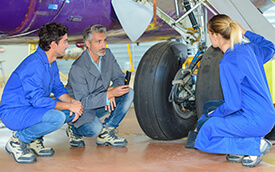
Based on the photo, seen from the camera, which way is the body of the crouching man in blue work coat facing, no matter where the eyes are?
to the viewer's right

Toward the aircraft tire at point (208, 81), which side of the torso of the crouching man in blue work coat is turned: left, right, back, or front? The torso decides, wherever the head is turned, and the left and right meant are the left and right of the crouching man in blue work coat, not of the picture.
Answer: front

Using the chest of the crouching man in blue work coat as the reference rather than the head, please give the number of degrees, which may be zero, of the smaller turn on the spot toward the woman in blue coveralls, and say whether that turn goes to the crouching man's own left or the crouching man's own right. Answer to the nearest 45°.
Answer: approximately 45° to the crouching man's own right

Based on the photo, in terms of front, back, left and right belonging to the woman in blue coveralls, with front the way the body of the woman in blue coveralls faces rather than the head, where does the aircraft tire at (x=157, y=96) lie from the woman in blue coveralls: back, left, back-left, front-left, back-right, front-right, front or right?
front

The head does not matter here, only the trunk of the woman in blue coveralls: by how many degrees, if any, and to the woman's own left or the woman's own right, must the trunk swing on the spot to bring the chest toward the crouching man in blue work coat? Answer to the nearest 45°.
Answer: approximately 45° to the woman's own left

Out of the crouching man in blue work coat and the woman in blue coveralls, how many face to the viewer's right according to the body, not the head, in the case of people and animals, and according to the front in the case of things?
1

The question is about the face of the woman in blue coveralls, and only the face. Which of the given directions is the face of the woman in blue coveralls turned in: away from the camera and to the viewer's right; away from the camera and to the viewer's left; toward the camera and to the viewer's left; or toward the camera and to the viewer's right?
away from the camera and to the viewer's left

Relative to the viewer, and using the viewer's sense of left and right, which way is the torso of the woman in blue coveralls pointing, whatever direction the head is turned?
facing away from the viewer and to the left of the viewer

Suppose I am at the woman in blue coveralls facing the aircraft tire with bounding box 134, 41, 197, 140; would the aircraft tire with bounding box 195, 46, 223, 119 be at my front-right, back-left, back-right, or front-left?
front-right

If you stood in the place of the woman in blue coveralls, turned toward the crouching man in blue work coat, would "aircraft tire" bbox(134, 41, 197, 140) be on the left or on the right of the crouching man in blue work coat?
right

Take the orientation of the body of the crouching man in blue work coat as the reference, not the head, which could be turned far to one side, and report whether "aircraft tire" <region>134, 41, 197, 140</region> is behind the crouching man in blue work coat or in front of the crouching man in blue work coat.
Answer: in front

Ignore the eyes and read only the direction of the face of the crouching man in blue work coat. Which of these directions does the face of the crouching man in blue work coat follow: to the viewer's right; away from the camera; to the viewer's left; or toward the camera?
to the viewer's right
